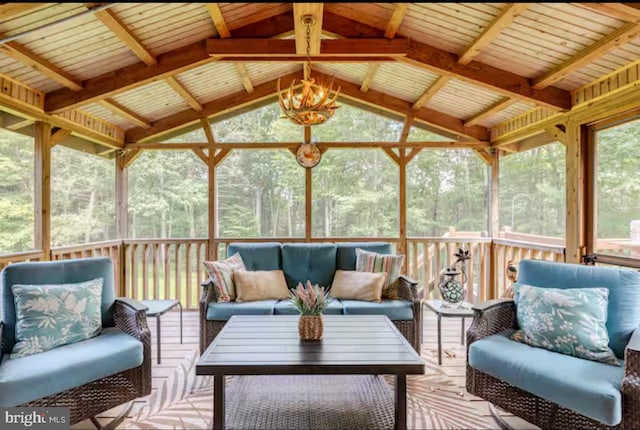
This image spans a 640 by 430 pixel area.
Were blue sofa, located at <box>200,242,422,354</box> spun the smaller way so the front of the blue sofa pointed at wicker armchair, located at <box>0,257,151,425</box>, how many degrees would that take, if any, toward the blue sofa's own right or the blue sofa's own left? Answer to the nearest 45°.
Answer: approximately 45° to the blue sofa's own right

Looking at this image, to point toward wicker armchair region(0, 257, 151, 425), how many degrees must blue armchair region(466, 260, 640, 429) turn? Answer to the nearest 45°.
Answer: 0° — it already faces it

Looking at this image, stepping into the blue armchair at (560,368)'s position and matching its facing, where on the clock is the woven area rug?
The woven area rug is roughly at 1 o'clock from the blue armchair.

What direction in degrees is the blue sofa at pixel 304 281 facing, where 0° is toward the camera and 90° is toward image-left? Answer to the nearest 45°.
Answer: approximately 0°

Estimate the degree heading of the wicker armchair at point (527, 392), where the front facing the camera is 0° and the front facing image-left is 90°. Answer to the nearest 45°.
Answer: approximately 45°
